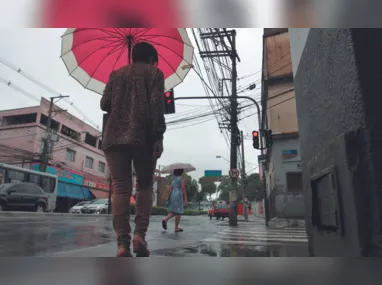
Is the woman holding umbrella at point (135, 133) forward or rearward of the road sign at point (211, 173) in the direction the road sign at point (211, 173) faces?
forward

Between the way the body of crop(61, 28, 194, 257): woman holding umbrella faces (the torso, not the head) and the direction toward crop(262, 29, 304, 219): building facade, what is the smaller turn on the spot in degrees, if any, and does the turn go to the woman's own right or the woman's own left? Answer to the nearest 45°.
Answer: approximately 45° to the woman's own right

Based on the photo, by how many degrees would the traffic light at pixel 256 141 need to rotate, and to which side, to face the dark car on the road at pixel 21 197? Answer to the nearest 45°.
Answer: approximately 90° to its right

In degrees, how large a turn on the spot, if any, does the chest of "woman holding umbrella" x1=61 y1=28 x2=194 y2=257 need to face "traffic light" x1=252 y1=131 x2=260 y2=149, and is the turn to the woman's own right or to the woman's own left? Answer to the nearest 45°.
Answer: approximately 45° to the woman's own right

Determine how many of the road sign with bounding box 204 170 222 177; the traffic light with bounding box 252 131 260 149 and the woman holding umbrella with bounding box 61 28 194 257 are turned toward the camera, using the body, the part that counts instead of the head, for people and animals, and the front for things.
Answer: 2

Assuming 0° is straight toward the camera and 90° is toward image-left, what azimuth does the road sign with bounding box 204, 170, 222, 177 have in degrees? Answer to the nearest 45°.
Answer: approximately 0°

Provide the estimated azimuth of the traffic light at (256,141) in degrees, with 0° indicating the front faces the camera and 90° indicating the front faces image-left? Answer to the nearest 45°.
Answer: approximately 0°

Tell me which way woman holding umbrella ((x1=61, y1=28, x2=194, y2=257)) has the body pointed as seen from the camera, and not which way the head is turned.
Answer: away from the camera

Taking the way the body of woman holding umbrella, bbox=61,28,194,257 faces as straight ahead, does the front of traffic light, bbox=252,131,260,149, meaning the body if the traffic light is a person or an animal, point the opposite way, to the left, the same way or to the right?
the opposite way

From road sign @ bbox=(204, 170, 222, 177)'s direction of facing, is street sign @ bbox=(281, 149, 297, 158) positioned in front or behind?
in front

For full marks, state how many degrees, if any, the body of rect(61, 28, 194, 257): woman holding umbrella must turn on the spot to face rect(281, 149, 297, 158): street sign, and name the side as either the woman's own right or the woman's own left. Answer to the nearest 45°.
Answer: approximately 45° to the woman's own right

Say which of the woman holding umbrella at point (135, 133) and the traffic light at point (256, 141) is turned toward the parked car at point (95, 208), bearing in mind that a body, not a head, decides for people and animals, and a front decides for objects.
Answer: the woman holding umbrella

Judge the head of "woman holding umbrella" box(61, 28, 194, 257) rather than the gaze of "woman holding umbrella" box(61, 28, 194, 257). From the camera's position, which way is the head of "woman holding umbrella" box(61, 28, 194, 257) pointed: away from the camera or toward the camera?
away from the camera
